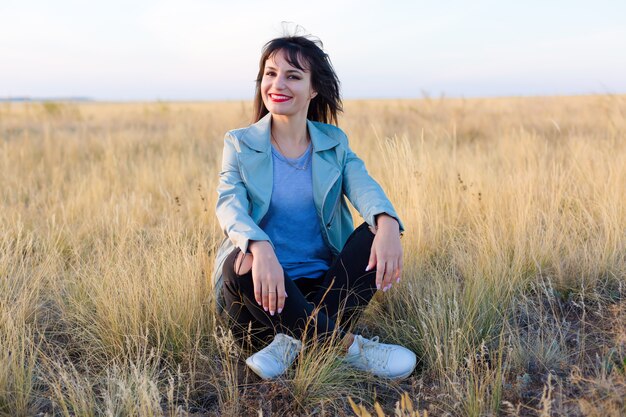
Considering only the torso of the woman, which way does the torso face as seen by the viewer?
toward the camera
